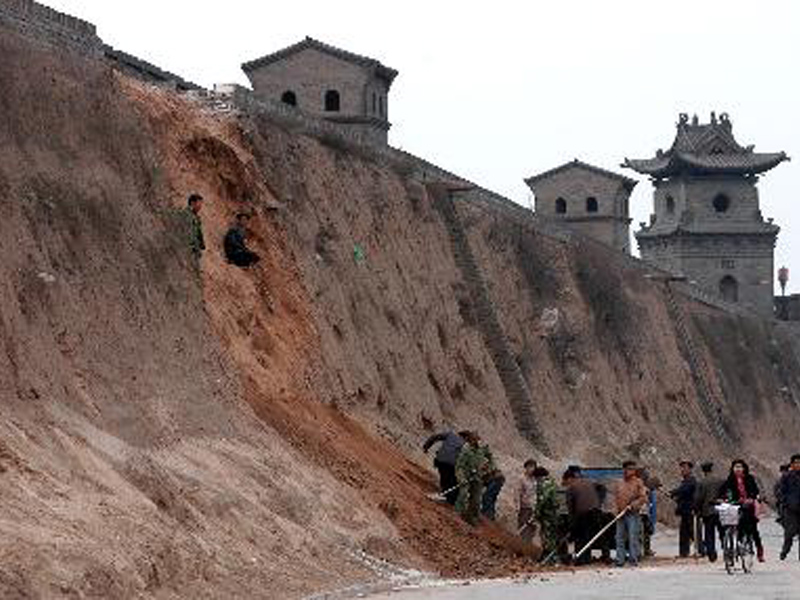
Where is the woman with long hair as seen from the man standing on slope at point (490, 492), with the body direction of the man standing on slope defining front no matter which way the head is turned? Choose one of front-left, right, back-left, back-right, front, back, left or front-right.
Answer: back-left

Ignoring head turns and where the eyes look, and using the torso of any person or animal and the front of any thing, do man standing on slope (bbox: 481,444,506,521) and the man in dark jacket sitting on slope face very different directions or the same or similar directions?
very different directions

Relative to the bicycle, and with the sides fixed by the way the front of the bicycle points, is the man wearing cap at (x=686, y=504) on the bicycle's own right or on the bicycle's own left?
on the bicycle's own right

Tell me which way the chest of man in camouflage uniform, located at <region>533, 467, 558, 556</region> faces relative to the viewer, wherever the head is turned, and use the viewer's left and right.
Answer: facing to the left of the viewer

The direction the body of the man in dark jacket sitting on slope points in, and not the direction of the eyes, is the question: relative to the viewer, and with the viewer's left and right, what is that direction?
facing to the right of the viewer

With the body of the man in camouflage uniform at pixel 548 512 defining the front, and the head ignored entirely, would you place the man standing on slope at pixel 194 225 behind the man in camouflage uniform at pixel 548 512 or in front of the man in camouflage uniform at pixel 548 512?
in front

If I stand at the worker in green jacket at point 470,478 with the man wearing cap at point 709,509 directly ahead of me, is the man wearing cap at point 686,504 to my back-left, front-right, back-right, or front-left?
front-left

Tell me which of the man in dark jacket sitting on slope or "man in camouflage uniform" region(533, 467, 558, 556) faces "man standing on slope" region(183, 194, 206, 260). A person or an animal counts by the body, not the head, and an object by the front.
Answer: "man in camouflage uniform" region(533, 467, 558, 556)

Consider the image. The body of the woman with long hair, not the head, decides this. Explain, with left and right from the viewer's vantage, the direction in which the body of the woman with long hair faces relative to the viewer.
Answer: facing the viewer and to the left of the viewer

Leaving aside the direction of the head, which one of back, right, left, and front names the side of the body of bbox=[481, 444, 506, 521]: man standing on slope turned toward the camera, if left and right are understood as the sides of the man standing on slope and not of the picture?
left

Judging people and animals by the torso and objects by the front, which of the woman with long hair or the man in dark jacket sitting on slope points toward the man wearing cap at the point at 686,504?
the man in dark jacket sitting on slope
